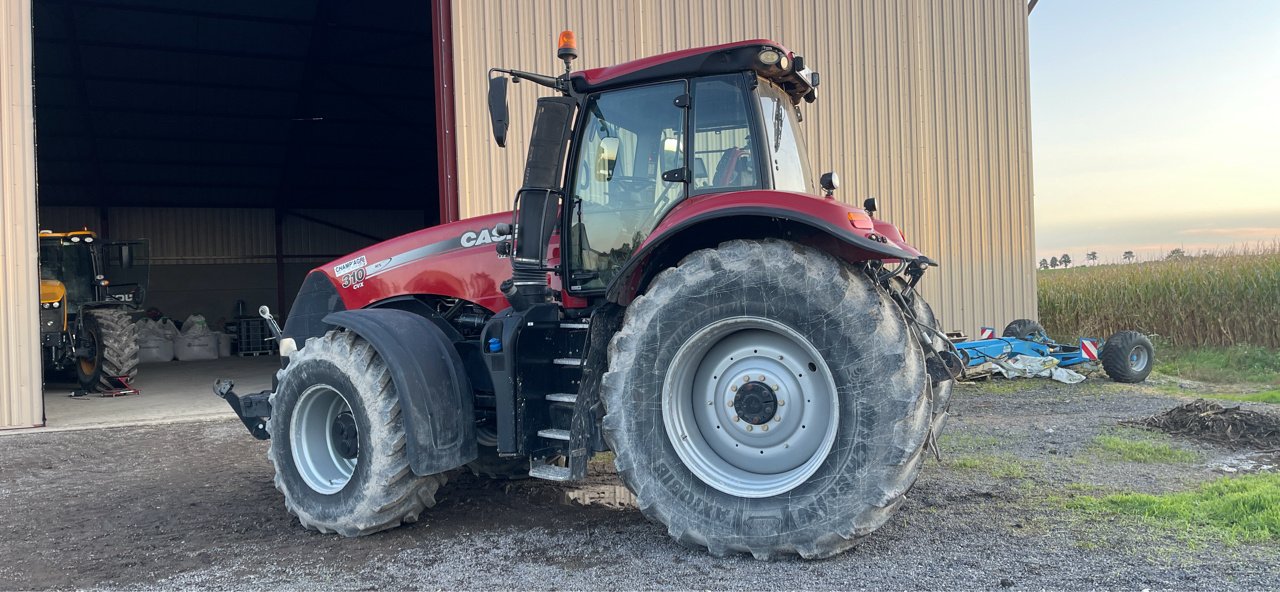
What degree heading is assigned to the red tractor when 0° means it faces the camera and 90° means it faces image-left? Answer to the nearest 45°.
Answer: approximately 90°

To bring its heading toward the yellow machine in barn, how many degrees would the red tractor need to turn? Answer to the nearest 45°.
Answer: approximately 45° to its right

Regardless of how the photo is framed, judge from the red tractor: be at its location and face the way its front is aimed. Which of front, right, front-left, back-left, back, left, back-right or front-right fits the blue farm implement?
back-right

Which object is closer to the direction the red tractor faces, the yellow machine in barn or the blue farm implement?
the yellow machine in barn

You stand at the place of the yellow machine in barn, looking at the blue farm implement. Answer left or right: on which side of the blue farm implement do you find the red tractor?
right
